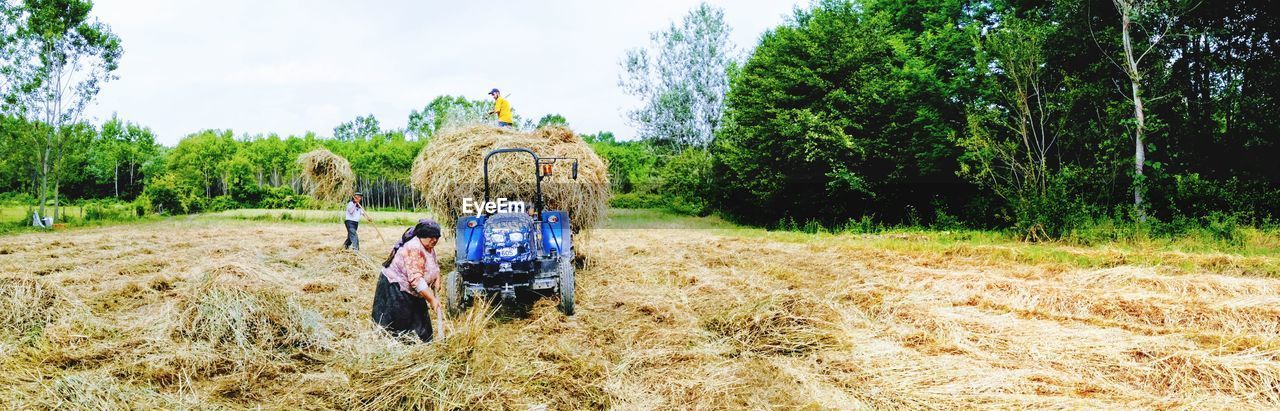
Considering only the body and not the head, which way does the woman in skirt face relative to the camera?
to the viewer's right

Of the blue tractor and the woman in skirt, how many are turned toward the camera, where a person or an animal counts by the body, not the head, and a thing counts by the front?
1

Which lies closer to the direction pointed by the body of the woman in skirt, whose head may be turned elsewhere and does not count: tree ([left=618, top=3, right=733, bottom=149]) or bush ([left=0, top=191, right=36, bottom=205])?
the tree

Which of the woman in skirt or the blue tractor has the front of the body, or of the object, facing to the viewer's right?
the woman in skirt

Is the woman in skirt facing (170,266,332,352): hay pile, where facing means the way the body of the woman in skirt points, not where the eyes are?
no

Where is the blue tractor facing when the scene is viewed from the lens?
facing the viewer

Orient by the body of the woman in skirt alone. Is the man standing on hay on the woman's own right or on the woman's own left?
on the woman's own left

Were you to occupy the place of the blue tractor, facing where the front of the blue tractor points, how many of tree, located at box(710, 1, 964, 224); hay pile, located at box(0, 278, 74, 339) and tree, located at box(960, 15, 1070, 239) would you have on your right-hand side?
1

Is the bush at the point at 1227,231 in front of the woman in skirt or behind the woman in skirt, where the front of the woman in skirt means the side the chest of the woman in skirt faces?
in front

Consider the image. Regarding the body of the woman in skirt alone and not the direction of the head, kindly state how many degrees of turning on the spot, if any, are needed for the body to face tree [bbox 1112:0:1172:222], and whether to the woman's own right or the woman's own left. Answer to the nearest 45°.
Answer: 0° — they already face it

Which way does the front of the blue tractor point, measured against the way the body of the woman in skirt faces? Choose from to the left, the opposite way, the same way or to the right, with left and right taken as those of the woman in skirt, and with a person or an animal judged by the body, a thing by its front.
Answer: to the right

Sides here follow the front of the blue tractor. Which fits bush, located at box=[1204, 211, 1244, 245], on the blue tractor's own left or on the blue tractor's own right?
on the blue tractor's own left

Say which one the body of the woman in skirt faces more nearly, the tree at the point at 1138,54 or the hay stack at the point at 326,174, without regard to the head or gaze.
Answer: the tree
